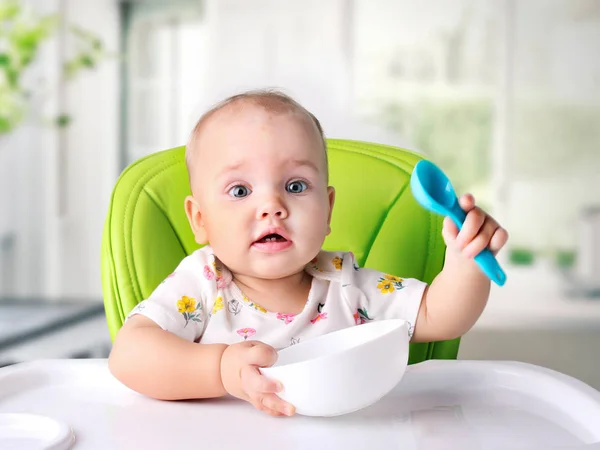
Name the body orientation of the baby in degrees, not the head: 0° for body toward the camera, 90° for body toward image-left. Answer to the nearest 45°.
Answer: approximately 0°

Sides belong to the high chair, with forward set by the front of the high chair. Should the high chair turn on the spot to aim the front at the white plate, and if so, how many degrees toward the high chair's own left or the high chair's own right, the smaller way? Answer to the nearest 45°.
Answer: approximately 45° to the high chair's own right
